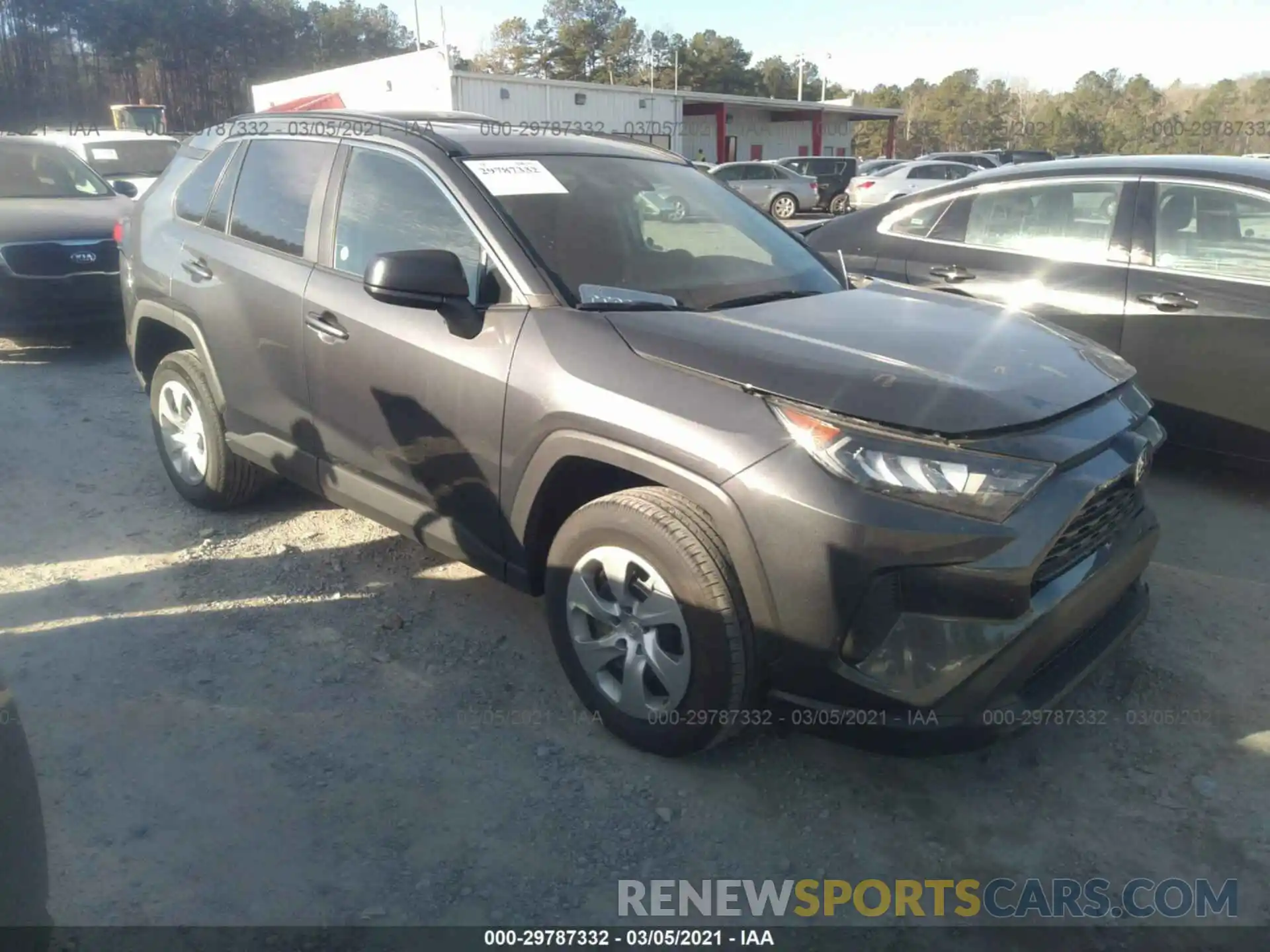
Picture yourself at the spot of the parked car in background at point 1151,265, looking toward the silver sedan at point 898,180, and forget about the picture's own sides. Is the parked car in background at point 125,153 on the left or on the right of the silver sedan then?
left

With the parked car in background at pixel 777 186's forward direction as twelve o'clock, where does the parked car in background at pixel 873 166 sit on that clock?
the parked car in background at pixel 873 166 is roughly at 4 o'clock from the parked car in background at pixel 777 186.

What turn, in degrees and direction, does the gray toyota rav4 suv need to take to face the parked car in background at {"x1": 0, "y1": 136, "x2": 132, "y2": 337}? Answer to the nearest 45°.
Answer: approximately 180°

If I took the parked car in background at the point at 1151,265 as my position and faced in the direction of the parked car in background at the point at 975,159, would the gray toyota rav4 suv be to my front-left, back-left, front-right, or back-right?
back-left

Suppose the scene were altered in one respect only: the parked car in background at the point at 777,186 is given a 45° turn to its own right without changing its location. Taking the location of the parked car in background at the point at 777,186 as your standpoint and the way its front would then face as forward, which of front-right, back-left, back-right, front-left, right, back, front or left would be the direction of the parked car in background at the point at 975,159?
right

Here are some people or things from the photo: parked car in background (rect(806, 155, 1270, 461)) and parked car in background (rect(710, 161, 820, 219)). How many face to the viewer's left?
1
